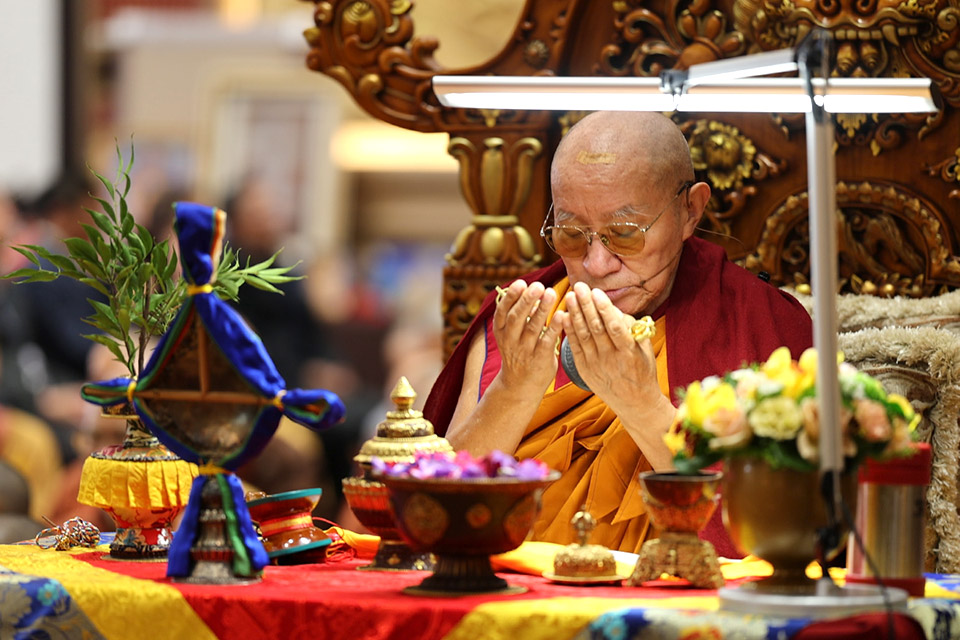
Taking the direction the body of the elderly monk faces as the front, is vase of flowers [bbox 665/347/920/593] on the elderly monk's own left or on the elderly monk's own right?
on the elderly monk's own left

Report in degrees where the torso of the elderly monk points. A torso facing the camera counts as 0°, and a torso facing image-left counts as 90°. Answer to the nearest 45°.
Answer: approximately 45°

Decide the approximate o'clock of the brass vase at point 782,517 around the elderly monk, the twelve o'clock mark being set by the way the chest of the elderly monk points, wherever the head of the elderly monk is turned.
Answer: The brass vase is roughly at 10 o'clock from the elderly monk.

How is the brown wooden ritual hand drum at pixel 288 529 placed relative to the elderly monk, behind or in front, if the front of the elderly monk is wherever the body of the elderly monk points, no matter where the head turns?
in front

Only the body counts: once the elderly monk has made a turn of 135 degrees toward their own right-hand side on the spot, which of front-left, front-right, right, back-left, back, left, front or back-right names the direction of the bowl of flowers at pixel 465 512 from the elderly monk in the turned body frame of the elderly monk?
back

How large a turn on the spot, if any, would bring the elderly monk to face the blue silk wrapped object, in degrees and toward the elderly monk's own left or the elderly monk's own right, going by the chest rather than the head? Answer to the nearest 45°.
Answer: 0° — they already face it

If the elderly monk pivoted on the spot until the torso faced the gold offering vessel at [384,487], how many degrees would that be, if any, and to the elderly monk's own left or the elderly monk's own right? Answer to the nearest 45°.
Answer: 0° — they already face it

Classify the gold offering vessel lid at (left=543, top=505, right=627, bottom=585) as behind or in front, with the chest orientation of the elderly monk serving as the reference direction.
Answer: in front

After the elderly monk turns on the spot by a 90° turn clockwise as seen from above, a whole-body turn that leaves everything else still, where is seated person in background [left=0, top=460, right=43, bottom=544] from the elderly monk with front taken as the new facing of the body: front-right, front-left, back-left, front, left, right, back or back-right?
front
